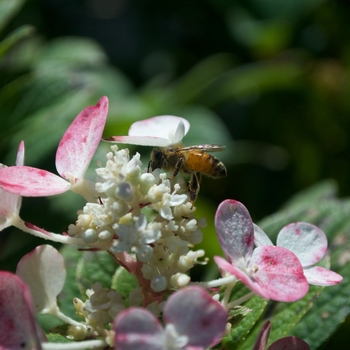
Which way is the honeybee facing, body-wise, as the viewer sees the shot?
to the viewer's left
